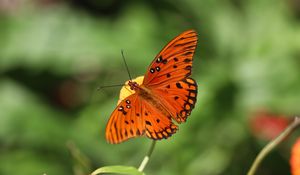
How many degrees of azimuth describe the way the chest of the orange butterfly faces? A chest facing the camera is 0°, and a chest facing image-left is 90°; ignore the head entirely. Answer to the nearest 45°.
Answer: approximately 135°
